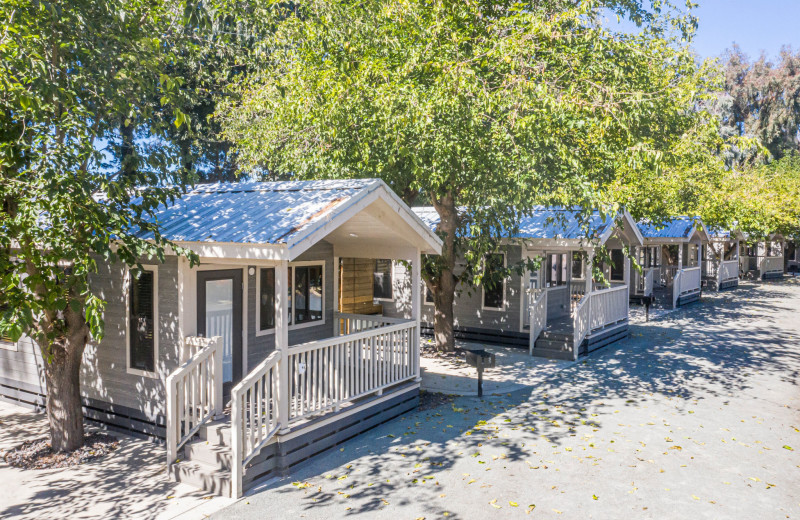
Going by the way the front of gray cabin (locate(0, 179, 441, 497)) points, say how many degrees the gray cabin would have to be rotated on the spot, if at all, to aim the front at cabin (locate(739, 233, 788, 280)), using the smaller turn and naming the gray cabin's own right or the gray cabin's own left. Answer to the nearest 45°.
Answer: approximately 90° to the gray cabin's own left

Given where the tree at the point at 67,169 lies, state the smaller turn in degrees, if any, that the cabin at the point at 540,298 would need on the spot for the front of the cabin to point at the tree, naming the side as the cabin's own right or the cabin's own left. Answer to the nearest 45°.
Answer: approximately 90° to the cabin's own right

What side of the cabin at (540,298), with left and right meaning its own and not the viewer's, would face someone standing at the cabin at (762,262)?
left

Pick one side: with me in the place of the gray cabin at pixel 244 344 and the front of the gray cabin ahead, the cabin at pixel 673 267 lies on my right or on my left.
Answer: on my left

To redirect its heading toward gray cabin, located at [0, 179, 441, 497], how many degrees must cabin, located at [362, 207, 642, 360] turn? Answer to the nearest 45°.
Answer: approximately 90° to its right

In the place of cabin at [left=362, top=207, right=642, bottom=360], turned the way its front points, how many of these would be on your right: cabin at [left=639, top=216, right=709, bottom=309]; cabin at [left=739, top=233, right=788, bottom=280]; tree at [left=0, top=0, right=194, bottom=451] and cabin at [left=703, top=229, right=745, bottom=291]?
1

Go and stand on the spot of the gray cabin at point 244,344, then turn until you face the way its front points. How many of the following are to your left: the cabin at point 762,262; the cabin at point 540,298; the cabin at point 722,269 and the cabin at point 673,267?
4

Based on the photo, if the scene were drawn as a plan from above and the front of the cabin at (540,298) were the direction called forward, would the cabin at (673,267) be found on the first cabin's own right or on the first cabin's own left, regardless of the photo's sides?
on the first cabin's own left

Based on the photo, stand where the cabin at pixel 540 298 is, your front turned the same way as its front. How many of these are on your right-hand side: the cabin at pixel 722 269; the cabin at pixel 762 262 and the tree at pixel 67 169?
1

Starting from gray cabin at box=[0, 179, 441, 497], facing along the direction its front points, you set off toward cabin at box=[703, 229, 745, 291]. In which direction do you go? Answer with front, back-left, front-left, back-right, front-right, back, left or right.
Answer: left

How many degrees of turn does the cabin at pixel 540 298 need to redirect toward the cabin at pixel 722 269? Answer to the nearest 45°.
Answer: approximately 90° to its left

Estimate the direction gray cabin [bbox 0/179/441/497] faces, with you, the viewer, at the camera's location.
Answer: facing the viewer and to the right of the viewer

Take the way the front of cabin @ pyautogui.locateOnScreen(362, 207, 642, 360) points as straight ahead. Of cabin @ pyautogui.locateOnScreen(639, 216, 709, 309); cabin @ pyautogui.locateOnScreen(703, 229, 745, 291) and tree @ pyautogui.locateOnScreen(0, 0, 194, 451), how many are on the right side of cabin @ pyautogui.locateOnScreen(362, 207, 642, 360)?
1

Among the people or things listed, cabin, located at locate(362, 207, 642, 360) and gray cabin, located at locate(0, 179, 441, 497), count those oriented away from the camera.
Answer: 0
